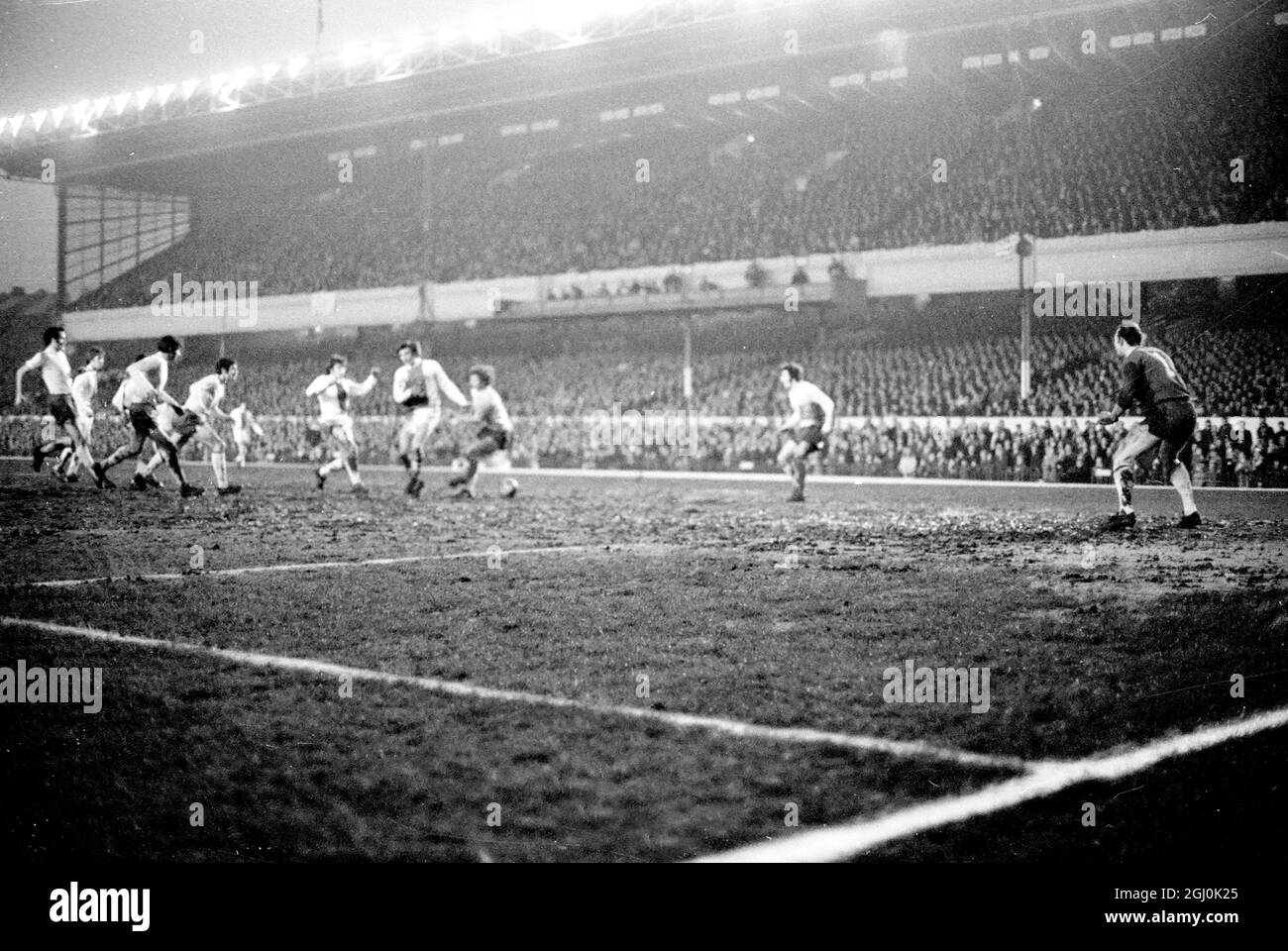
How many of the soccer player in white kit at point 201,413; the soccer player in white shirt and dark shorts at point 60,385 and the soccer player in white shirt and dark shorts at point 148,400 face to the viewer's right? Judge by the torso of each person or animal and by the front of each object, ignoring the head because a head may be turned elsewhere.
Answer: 3

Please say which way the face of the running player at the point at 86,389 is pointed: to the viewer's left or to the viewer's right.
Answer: to the viewer's right

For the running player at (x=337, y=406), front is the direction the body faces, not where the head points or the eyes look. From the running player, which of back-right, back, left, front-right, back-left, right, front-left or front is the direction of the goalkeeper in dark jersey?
front

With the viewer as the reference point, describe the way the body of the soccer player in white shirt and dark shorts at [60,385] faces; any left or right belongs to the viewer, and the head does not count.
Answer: facing to the right of the viewer

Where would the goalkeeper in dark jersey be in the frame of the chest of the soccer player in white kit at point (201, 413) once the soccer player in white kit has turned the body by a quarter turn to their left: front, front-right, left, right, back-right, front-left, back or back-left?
back-right

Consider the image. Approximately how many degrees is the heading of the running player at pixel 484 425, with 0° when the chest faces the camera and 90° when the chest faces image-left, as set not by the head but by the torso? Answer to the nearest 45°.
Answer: approximately 90°

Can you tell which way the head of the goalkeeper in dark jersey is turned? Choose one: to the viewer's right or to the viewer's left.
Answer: to the viewer's left

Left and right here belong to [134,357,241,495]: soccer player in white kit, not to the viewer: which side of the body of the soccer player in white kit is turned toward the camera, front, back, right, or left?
right

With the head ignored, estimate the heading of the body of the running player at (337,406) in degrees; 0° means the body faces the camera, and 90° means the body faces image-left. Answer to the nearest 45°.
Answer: approximately 315°

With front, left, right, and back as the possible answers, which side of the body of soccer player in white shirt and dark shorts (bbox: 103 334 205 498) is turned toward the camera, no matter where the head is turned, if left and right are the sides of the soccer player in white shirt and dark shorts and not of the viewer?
right

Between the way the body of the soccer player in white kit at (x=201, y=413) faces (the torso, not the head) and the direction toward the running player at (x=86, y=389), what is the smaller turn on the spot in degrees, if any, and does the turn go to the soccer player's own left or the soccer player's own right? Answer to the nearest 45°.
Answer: approximately 135° to the soccer player's own left

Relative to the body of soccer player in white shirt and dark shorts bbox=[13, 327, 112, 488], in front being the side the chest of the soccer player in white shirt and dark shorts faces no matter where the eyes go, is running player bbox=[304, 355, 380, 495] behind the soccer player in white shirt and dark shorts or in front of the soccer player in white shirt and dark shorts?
in front

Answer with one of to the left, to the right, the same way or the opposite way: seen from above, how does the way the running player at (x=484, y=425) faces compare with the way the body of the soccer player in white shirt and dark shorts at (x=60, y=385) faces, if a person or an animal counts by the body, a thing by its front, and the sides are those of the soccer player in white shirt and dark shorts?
the opposite way

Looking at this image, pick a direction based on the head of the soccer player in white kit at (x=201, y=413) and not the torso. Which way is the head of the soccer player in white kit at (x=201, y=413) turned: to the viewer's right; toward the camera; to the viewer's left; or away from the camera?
to the viewer's right
